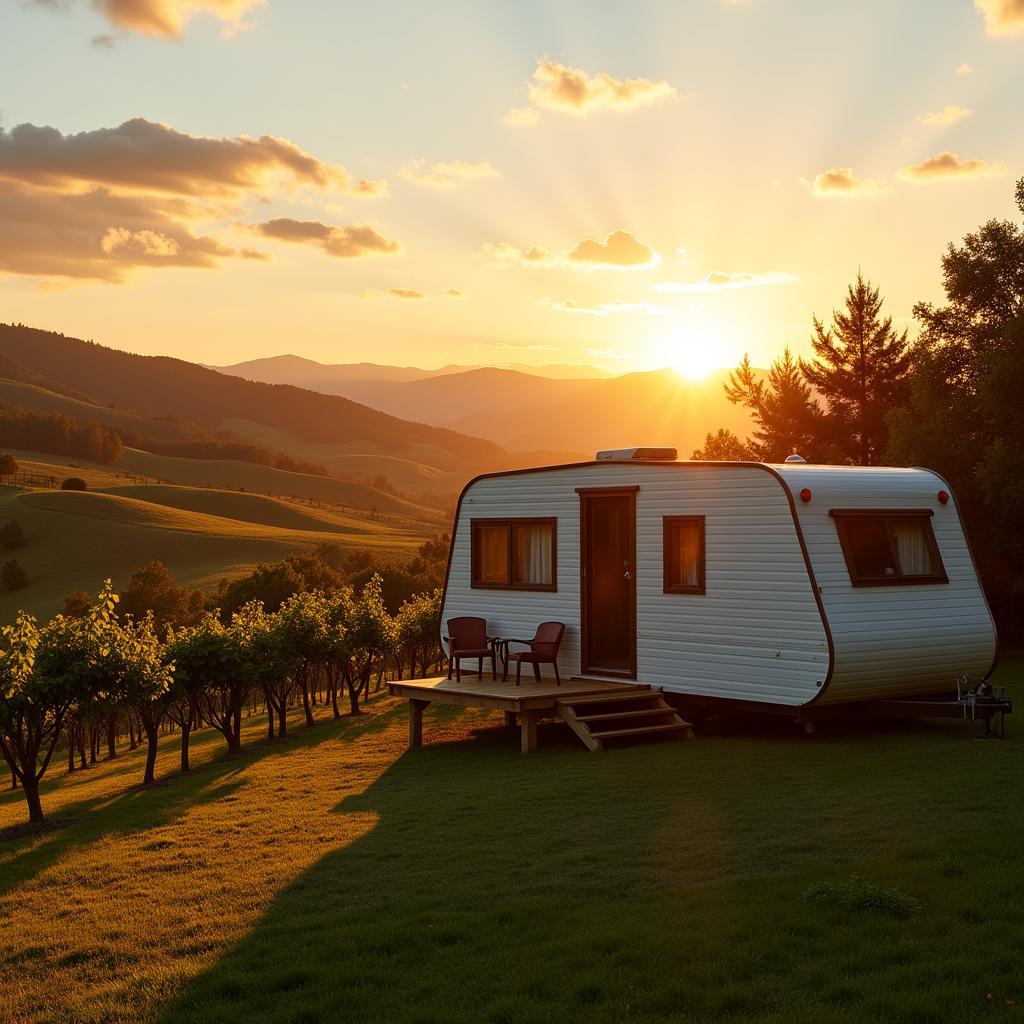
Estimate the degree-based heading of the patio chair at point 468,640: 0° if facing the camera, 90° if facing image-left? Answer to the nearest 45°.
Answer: approximately 0°

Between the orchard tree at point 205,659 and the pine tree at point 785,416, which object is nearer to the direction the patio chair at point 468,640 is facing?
the orchard tree

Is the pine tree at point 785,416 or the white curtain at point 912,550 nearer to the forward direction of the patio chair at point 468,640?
the white curtain

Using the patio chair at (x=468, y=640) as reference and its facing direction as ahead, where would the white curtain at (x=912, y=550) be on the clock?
The white curtain is roughly at 10 o'clock from the patio chair.

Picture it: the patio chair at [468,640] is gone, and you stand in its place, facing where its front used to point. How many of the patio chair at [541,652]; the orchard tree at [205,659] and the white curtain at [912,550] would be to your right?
1

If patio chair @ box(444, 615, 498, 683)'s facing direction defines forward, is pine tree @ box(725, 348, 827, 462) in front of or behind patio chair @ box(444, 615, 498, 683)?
behind

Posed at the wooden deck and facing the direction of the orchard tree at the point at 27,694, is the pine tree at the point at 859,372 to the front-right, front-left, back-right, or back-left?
back-right

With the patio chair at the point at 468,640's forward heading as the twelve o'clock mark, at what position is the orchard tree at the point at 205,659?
The orchard tree is roughly at 3 o'clock from the patio chair.

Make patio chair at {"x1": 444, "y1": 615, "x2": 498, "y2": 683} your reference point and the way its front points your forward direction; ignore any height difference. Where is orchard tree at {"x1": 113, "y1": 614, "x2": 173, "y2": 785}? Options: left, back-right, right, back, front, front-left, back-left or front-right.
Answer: front-right
